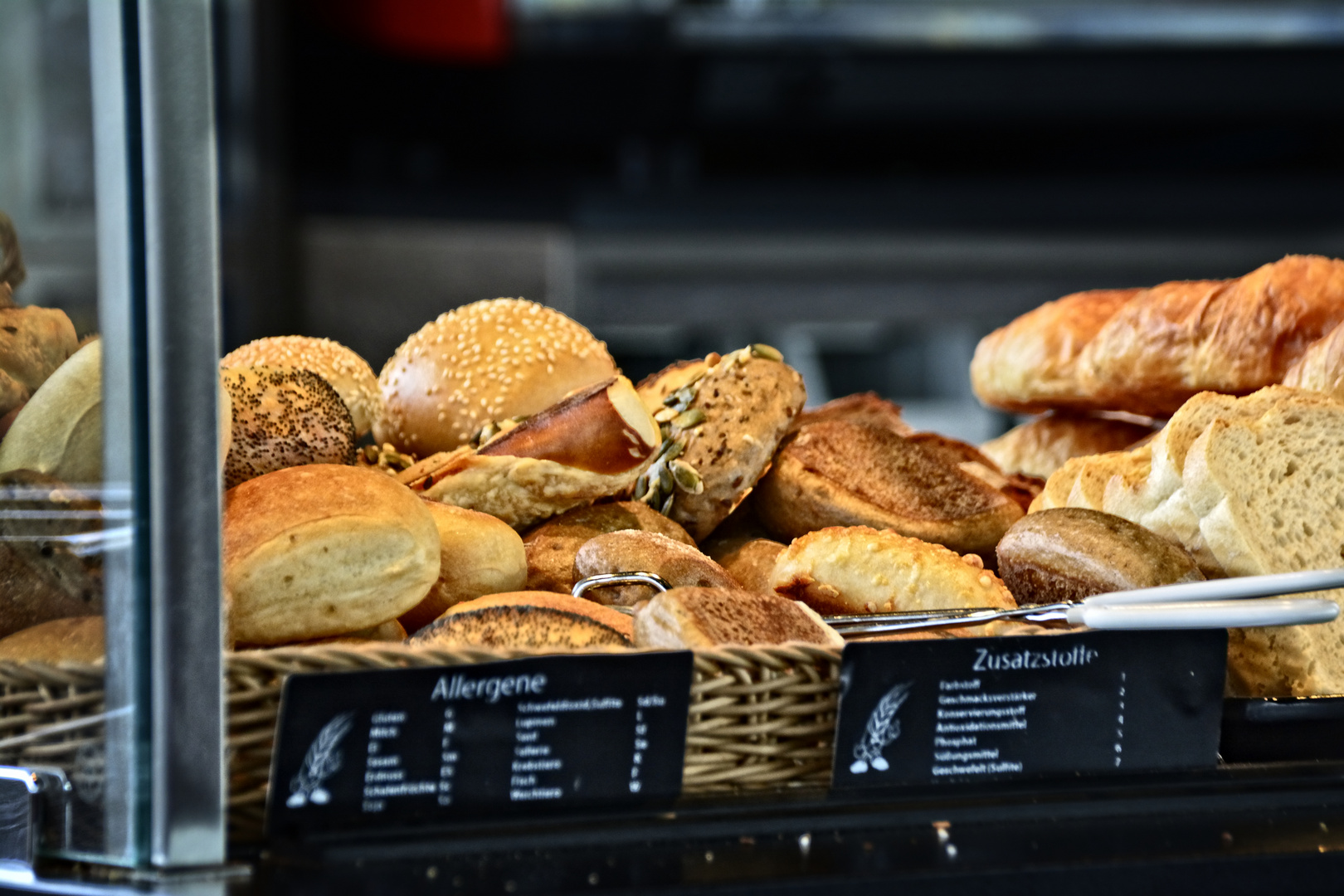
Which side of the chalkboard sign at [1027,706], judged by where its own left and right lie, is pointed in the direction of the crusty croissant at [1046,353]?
back

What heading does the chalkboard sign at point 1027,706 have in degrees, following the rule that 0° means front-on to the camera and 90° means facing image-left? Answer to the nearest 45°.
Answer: approximately 0°

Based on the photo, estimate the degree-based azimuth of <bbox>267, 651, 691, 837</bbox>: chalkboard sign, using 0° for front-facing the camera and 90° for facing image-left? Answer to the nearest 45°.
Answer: approximately 0°

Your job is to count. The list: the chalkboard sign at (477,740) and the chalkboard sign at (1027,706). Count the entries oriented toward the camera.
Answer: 2

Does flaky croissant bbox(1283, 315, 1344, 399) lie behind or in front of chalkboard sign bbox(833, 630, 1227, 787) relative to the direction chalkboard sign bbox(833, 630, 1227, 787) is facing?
behind
